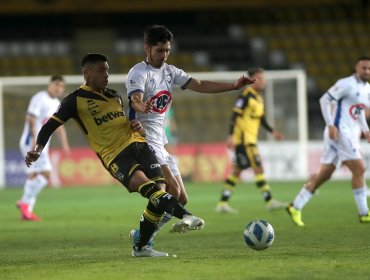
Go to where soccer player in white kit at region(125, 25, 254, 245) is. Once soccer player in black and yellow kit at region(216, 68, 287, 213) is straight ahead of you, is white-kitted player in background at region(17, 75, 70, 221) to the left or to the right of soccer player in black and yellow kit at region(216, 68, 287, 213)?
left

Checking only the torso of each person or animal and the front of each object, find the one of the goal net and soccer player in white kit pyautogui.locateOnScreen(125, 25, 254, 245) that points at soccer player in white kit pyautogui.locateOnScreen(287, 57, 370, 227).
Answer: the goal net

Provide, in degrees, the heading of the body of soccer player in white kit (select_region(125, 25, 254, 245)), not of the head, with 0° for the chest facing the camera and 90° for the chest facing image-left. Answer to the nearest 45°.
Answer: approximately 315°

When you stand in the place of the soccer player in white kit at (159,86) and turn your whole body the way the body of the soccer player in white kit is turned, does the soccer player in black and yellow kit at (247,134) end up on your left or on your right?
on your left

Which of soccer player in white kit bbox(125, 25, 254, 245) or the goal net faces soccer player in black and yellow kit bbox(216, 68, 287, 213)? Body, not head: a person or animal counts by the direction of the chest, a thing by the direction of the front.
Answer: the goal net
